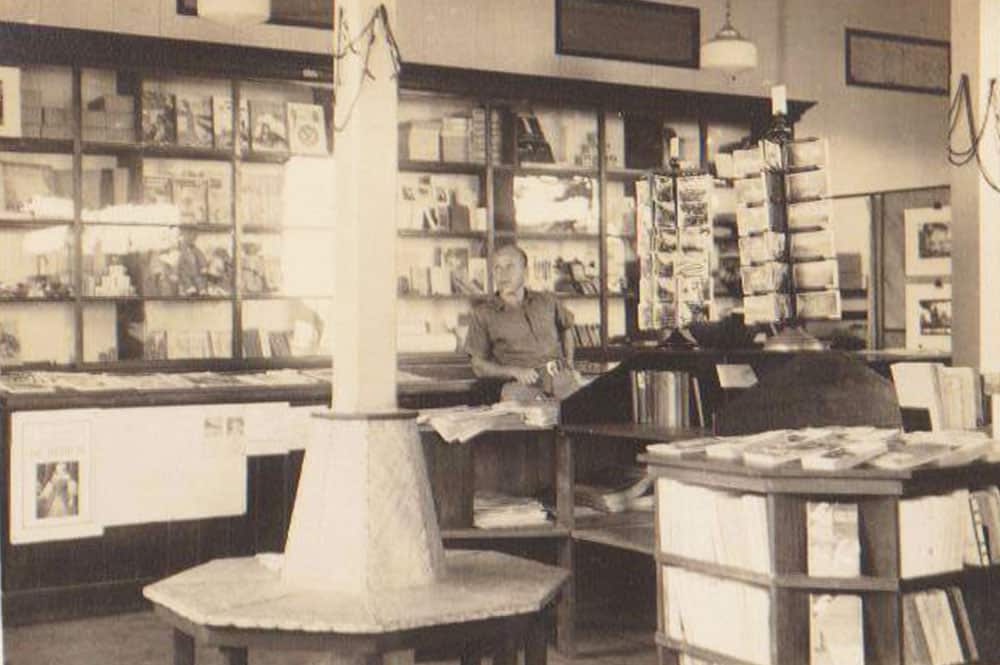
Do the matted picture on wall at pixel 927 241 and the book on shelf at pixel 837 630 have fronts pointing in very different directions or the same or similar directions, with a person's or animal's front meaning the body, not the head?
same or similar directions

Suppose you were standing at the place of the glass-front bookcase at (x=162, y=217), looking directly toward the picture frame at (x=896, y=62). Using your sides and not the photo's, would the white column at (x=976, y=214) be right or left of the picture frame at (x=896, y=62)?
right

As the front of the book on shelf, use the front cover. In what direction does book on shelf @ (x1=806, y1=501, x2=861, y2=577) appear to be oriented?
toward the camera

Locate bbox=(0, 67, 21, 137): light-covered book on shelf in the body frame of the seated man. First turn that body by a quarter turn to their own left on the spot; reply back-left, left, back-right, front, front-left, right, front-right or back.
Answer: back

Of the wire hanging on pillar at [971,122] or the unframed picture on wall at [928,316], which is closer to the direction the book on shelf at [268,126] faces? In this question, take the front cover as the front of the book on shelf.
the wire hanging on pillar

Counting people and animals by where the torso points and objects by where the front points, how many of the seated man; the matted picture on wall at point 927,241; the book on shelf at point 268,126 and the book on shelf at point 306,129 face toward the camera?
4

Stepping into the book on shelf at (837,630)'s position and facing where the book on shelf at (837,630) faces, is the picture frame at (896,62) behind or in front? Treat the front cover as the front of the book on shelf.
behind

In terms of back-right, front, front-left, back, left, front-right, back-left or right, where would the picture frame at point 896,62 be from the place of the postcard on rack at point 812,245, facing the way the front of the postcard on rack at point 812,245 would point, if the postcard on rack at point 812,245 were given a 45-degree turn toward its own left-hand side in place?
back-left

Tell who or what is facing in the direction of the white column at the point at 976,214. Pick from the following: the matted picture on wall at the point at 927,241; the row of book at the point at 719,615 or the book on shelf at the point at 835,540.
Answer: the matted picture on wall

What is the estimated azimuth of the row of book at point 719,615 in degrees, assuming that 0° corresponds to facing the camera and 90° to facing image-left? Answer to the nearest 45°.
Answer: approximately 45°

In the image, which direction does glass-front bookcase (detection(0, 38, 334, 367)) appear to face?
toward the camera
